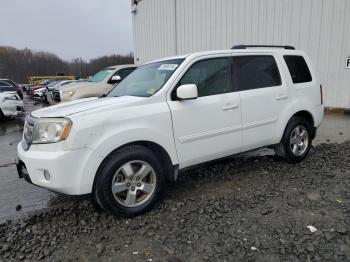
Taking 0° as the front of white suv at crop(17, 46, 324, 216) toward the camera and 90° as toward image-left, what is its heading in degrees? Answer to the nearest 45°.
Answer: approximately 45°

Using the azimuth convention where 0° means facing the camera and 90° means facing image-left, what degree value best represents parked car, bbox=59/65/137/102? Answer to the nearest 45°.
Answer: approximately 45°

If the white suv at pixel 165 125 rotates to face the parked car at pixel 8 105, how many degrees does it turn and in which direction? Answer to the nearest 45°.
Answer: approximately 90° to its right

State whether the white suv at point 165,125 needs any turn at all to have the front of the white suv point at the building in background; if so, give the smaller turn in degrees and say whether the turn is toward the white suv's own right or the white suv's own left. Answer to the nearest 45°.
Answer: approximately 180°

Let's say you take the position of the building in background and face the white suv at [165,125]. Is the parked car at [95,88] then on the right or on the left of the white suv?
right

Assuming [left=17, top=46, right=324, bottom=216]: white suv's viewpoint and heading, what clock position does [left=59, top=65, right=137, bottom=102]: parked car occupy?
The parked car is roughly at 4 o'clock from the white suv.
